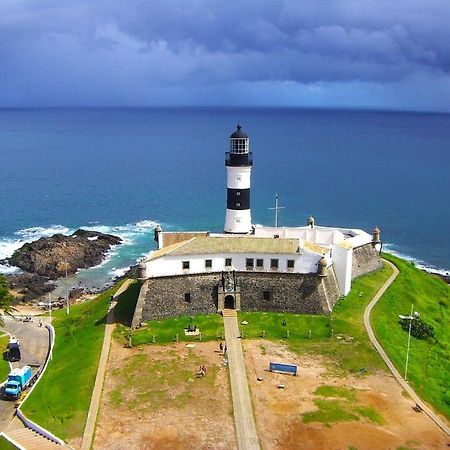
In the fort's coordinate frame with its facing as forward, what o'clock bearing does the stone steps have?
The stone steps is roughly at 1 o'clock from the fort.

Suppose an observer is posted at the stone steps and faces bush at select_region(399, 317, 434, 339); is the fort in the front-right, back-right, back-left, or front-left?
front-left

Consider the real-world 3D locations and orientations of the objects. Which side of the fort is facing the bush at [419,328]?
left

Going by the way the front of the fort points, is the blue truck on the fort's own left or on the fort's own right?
on the fort's own right

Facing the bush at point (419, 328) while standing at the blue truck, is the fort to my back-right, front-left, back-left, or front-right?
front-left

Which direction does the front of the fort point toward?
toward the camera

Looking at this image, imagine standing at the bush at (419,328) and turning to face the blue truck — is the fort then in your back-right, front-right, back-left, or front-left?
front-right

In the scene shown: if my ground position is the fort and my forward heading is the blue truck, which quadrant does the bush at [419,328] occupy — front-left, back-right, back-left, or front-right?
back-left

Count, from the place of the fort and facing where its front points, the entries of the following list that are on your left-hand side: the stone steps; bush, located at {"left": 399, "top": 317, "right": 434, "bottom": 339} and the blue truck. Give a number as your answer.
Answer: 1

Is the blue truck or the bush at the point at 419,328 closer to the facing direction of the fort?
the blue truck
